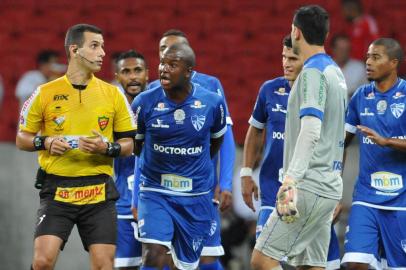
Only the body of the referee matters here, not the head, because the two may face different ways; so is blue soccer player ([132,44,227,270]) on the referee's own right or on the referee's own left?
on the referee's own left

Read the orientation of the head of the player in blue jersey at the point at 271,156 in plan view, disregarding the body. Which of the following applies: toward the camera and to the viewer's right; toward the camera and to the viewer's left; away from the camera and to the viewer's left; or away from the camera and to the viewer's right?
toward the camera and to the viewer's left

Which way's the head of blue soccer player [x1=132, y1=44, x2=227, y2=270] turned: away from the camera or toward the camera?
toward the camera

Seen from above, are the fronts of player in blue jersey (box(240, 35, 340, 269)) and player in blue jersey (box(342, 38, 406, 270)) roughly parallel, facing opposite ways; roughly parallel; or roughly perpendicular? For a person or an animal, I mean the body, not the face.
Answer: roughly parallel

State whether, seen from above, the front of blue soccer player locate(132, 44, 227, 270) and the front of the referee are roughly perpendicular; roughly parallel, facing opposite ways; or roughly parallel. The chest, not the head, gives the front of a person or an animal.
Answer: roughly parallel

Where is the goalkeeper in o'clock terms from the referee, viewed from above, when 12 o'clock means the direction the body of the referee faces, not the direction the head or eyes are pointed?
The goalkeeper is roughly at 10 o'clock from the referee.

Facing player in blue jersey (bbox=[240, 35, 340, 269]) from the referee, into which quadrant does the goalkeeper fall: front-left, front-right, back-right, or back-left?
front-right

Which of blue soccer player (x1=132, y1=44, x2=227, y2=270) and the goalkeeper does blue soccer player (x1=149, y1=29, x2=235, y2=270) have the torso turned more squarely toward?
the blue soccer player

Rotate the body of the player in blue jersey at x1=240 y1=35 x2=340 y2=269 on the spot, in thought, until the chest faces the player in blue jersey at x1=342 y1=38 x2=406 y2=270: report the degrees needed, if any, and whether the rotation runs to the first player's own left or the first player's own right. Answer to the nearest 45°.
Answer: approximately 90° to the first player's own left

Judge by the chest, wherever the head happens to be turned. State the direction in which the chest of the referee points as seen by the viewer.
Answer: toward the camera

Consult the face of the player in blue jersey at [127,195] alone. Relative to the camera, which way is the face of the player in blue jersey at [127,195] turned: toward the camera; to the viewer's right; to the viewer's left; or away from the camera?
toward the camera

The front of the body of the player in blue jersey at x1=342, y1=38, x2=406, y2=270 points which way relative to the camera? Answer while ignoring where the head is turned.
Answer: toward the camera

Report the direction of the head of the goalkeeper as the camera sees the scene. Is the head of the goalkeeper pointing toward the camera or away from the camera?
away from the camera

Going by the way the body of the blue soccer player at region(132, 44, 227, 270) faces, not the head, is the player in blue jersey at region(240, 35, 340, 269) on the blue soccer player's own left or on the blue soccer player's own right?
on the blue soccer player's own left
